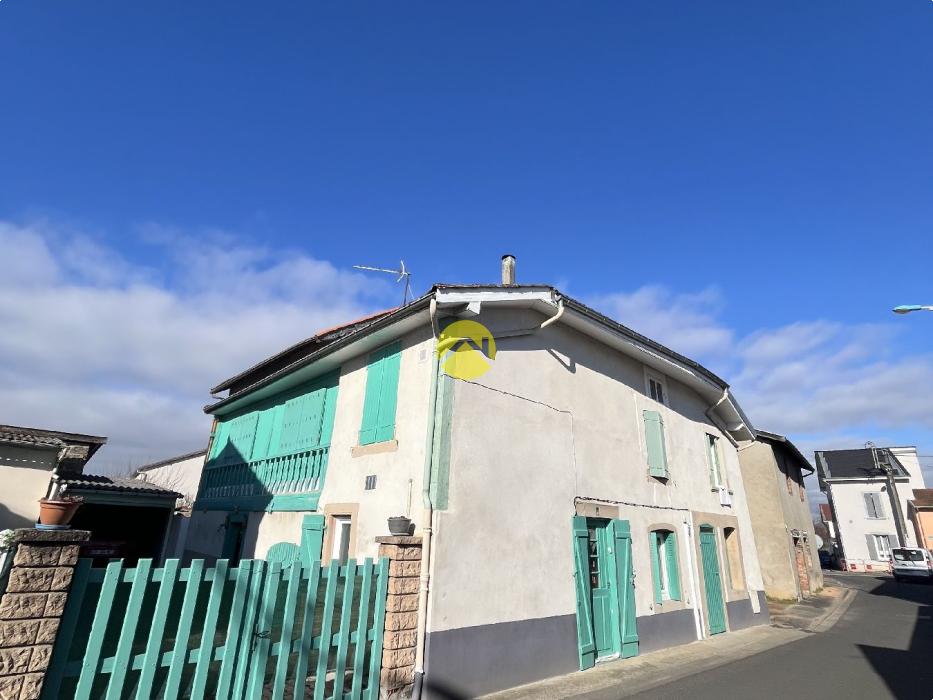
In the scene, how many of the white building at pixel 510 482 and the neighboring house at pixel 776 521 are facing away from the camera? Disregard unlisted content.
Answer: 0

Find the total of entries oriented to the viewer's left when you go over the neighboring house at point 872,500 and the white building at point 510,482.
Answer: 0

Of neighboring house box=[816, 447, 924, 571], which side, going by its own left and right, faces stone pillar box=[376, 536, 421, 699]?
front

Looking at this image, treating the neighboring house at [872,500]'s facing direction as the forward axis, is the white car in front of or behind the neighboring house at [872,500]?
in front

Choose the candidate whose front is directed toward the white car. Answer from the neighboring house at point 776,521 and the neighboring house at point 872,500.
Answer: the neighboring house at point 872,500

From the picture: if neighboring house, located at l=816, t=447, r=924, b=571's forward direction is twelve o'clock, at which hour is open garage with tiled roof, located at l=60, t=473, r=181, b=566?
open garage with tiled roof, located at l=60, t=473, r=181, b=566 is roughly at 1 o'clock from neighboring house, located at l=816, t=447, r=924, b=571.

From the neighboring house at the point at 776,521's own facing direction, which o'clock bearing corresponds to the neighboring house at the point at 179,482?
the neighboring house at the point at 179,482 is roughly at 4 o'clock from the neighboring house at the point at 776,521.

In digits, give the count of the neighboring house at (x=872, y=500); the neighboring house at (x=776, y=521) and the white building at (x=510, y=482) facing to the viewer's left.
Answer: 0

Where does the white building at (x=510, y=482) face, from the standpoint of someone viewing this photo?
facing the viewer and to the right of the viewer

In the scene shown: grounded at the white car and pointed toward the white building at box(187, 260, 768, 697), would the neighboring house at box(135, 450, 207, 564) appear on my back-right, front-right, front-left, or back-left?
front-right

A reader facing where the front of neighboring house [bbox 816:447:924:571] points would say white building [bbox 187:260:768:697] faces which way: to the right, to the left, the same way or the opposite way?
to the left

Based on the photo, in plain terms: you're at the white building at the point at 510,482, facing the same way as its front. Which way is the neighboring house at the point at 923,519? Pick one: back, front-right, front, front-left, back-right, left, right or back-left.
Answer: left

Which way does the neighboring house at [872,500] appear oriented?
toward the camera
